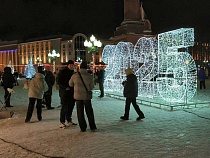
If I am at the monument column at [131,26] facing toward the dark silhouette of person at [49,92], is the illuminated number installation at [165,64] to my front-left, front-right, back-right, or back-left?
front-left

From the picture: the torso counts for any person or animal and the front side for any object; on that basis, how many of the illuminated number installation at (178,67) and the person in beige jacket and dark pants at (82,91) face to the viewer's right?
0

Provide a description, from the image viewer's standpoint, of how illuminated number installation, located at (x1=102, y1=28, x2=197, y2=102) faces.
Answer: facing the viewer and to the left of the viewer

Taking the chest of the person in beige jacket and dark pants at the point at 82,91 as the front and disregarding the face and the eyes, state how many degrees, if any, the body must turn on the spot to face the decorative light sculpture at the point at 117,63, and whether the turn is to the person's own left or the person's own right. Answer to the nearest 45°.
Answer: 0° — they already face it

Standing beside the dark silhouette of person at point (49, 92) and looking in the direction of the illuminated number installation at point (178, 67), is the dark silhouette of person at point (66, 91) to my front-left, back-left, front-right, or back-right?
front-right

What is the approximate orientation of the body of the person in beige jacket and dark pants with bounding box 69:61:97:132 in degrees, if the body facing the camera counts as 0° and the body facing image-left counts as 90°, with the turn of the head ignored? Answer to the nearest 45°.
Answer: approximately 180°
